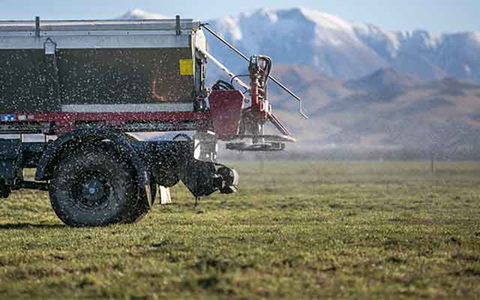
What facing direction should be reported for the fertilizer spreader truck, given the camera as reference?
facing to the left of the viewer
